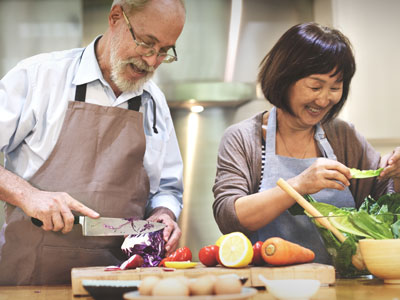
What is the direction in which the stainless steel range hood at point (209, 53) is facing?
toward the camera

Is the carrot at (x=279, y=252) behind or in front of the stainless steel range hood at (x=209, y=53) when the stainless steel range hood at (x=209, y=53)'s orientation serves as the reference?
in front

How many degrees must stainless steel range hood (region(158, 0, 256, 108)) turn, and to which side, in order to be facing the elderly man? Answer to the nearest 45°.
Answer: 0° — it already faces them

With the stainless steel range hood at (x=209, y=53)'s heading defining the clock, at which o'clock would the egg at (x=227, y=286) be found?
The egg is roughly at 12 o'clock from the stainless steel range hood.

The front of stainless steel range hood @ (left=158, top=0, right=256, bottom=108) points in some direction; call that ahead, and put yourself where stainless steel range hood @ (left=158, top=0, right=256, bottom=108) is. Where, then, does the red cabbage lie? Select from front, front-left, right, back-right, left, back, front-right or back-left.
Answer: front

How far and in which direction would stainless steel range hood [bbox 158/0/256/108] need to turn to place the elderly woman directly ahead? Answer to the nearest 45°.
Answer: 0° — it already faces them

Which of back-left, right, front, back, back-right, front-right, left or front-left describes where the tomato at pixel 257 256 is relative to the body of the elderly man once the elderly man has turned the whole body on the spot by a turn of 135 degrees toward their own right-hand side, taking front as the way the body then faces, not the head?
back-left

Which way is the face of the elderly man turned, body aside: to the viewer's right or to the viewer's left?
to the viewer's right

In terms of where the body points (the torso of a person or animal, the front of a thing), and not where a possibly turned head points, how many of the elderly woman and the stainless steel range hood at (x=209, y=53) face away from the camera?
0

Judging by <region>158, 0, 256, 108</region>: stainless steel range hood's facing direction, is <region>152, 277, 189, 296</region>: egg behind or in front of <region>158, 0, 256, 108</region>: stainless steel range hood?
in front
